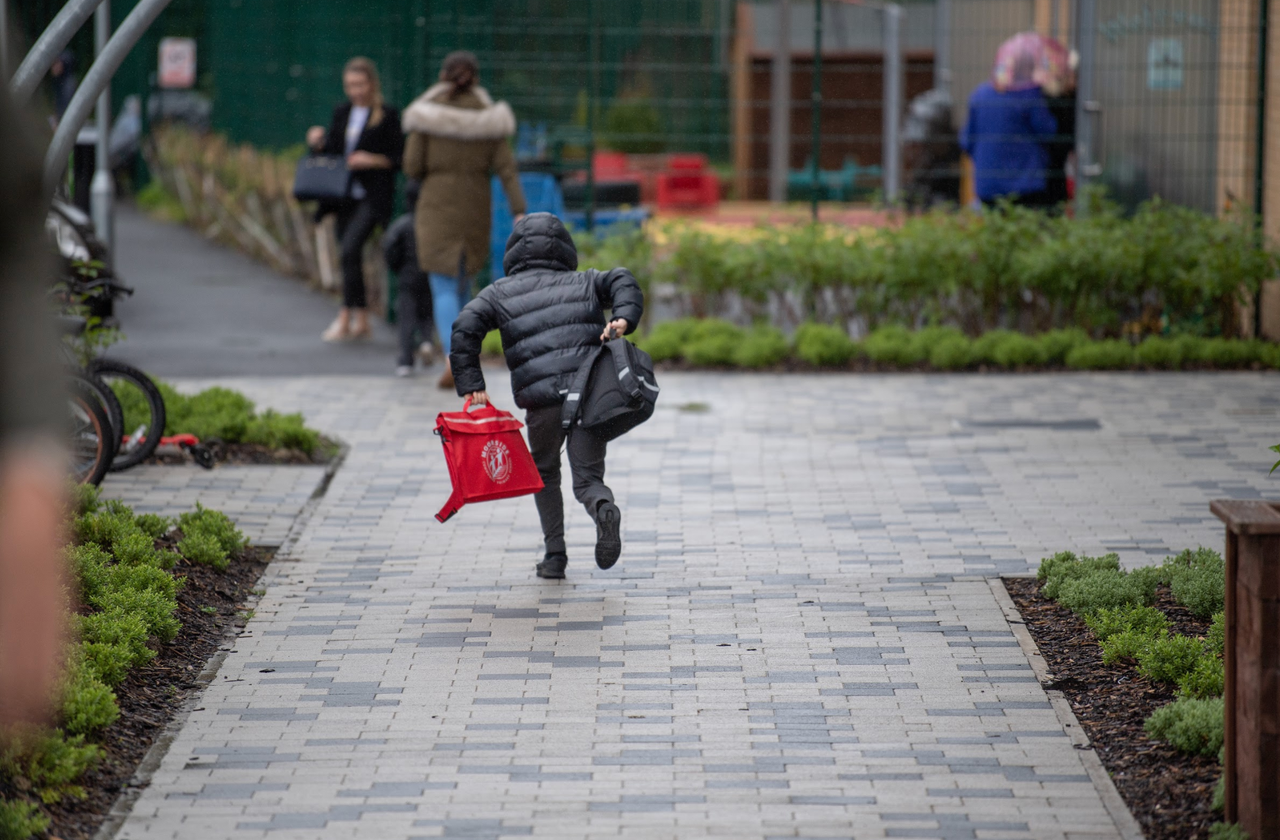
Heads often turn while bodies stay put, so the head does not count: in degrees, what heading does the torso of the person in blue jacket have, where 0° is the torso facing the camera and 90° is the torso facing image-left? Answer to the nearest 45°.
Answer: approximately 180°

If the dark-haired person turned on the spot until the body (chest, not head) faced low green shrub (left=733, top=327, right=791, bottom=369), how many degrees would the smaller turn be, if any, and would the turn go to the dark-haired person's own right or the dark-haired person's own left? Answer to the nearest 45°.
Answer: approximately 90° to the dark-haired person's own right

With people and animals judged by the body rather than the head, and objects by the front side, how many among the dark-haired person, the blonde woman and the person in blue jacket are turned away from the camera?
2

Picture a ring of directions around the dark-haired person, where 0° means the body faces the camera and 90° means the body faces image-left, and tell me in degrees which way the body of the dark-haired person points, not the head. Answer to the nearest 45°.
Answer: approximately 180°

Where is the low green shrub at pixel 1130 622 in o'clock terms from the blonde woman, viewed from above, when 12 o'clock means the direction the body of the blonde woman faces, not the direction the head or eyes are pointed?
The low green shrub is roughly at 10 o'clock from the blonde woman.

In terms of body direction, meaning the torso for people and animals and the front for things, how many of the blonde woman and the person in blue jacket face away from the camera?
1

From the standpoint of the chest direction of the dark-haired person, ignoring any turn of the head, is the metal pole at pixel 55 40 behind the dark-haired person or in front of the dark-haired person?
behind

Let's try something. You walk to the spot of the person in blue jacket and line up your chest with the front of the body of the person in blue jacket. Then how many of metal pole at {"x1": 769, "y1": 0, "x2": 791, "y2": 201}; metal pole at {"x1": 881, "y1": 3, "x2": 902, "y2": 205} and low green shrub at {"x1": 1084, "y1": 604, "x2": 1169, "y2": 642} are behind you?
1

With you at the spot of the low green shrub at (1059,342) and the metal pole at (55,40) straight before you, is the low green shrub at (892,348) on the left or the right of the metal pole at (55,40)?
right

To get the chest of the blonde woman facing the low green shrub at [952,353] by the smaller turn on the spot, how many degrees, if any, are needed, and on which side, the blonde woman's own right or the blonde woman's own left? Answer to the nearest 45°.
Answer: approximately 90° to the blonde woman's own left

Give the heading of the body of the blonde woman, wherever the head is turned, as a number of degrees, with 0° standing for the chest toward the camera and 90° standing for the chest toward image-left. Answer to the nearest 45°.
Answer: approximately 45°

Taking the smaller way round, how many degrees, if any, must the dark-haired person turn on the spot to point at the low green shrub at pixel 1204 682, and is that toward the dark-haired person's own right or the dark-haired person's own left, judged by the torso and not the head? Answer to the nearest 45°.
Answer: approximately 180°

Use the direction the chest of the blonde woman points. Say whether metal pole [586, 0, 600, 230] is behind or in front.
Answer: behind

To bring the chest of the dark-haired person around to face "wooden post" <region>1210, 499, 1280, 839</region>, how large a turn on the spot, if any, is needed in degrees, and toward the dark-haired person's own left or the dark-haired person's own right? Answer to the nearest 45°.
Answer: approximately 180°

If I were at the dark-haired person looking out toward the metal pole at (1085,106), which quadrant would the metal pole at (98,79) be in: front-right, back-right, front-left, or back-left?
back-right
